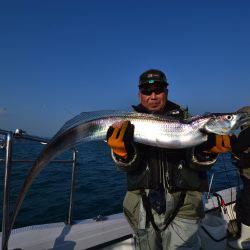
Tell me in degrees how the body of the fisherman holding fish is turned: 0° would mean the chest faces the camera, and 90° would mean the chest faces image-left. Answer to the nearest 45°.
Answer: approximately 0°
